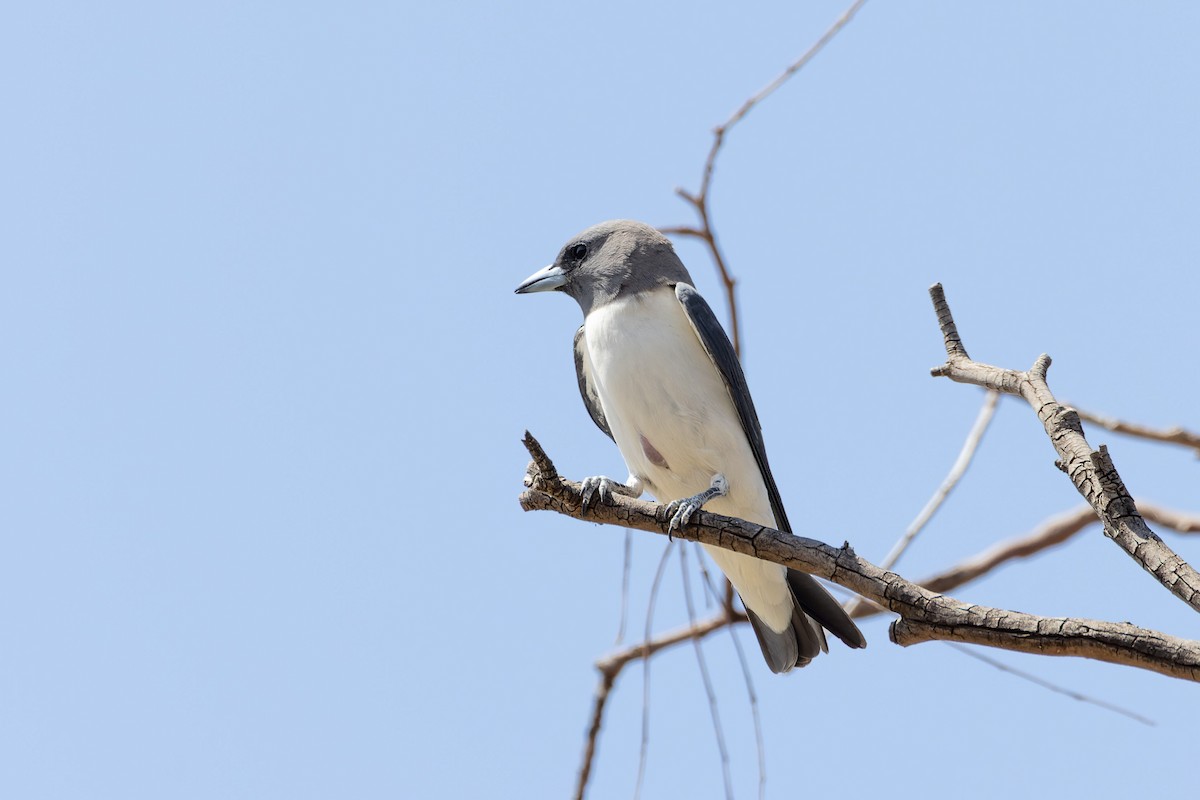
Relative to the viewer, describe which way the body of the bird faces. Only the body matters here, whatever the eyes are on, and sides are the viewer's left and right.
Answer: facing the viewer and to the left of the viewer

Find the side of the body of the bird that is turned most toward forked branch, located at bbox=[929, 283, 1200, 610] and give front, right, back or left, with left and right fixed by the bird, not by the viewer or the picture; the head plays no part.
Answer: left

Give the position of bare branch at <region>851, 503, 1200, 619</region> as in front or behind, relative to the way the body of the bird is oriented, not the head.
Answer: behind
